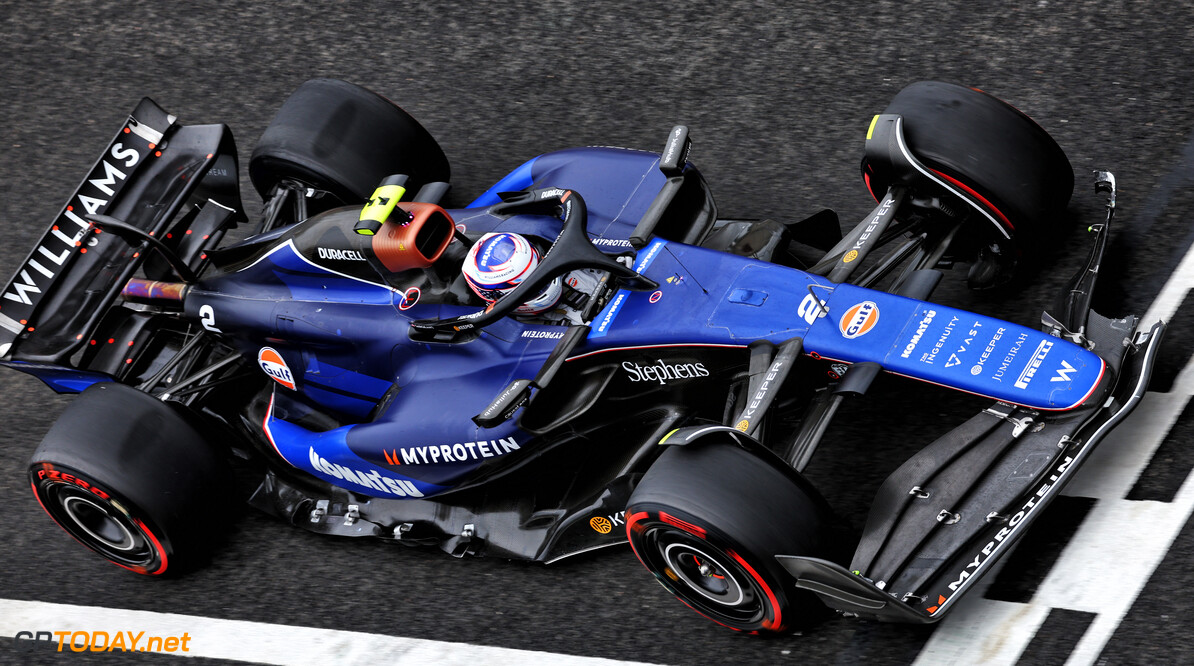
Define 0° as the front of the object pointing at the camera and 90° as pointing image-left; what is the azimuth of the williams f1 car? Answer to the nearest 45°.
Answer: approximately 315°
